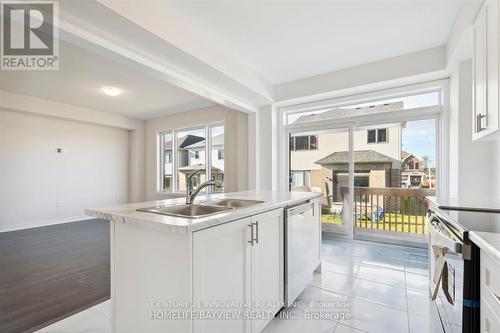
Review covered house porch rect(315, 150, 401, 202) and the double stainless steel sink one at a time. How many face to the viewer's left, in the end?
0

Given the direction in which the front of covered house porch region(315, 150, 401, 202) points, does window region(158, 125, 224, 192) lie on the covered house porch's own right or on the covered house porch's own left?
on the covered house porch's own right

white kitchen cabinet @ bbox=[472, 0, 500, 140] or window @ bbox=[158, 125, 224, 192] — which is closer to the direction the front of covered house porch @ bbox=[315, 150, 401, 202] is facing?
the white kitchen cabinet

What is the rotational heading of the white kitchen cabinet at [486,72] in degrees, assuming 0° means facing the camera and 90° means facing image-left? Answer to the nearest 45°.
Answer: approximately 90°

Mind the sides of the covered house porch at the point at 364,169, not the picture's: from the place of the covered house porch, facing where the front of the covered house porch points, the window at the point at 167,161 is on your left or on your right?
on your right

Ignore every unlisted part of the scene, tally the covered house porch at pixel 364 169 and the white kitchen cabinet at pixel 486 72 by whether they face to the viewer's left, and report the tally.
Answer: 1

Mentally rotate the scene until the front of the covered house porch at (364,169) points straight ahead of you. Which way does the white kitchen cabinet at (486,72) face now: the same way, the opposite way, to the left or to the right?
to the right

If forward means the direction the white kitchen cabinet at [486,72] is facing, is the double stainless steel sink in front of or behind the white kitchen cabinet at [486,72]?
in front

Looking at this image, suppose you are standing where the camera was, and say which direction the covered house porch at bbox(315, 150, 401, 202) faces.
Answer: facing the viewer

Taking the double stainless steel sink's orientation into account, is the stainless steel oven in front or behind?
in front

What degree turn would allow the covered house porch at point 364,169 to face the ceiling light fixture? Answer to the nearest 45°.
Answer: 0° — it already faces it

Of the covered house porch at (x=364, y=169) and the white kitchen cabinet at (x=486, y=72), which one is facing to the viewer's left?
the white kitchen cabinet

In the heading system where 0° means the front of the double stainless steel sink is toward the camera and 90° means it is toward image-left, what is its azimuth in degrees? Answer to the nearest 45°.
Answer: approximately 315°

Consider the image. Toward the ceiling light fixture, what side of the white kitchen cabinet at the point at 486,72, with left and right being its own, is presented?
front

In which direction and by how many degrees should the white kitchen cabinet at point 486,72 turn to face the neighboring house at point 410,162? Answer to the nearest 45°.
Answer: approximately 90° to its right
